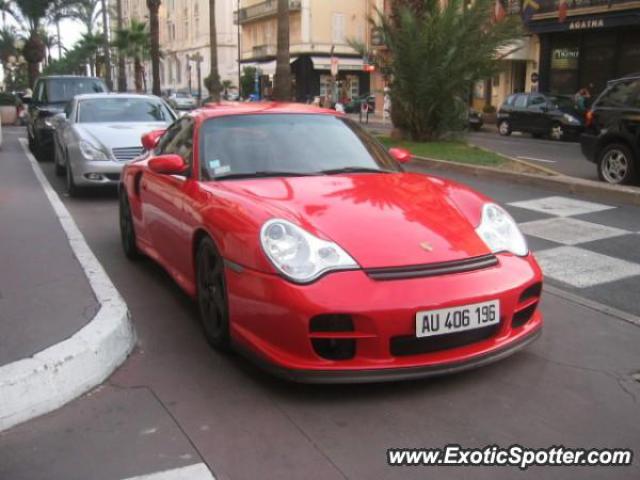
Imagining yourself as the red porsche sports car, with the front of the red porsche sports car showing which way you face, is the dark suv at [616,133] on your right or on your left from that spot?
on your left

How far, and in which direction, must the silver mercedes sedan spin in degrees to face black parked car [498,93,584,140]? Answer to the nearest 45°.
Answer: approximately 90° to its left

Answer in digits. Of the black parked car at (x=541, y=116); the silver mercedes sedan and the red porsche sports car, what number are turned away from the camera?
0

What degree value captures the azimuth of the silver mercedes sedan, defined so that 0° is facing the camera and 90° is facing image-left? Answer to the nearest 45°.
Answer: approximately 315°

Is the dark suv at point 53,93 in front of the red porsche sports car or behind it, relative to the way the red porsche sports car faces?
behind

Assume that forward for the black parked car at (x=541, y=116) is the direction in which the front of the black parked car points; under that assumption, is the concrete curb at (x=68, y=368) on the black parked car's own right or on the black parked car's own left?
on the black parked car's own right

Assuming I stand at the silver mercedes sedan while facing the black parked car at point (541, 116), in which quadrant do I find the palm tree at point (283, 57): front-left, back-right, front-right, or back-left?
front-left

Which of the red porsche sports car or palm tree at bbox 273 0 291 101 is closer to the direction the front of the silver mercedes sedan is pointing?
the red porsche sports car

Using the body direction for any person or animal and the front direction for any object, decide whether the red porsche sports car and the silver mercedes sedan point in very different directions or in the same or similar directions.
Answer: same or similar directions

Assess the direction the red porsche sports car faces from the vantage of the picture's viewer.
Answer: facing the viewer and to the right of the viewer

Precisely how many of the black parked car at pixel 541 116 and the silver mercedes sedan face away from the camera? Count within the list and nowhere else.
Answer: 0

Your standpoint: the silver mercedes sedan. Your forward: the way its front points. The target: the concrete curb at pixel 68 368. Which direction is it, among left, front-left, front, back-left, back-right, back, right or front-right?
front-right
